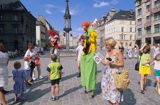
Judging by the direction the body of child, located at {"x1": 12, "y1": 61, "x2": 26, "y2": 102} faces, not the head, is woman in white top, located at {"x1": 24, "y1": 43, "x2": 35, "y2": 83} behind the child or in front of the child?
in front

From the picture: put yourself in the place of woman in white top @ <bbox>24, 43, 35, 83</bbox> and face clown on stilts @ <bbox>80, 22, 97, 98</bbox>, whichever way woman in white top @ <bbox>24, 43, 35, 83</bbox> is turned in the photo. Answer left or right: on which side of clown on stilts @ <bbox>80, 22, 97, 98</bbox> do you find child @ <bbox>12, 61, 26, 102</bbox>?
right

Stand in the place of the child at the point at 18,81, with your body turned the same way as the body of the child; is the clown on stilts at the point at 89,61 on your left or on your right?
on your right

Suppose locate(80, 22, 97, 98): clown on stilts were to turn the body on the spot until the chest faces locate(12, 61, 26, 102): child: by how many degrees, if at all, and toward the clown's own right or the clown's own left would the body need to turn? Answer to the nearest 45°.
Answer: approximately 45° to the clown's own right

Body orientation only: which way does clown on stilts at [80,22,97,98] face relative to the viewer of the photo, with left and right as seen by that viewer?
facing the viewer and to the left of the viewer

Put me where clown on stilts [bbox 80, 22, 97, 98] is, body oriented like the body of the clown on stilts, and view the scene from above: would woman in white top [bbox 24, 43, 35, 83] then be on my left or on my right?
on my right

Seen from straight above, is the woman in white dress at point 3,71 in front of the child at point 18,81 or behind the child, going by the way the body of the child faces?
behind
